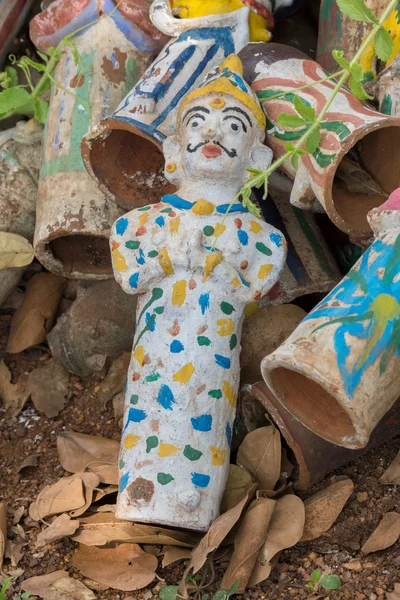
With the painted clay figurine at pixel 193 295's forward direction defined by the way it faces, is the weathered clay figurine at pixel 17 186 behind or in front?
behind

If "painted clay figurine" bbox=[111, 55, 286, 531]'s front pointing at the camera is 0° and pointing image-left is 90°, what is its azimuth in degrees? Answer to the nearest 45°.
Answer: approximately 0°
